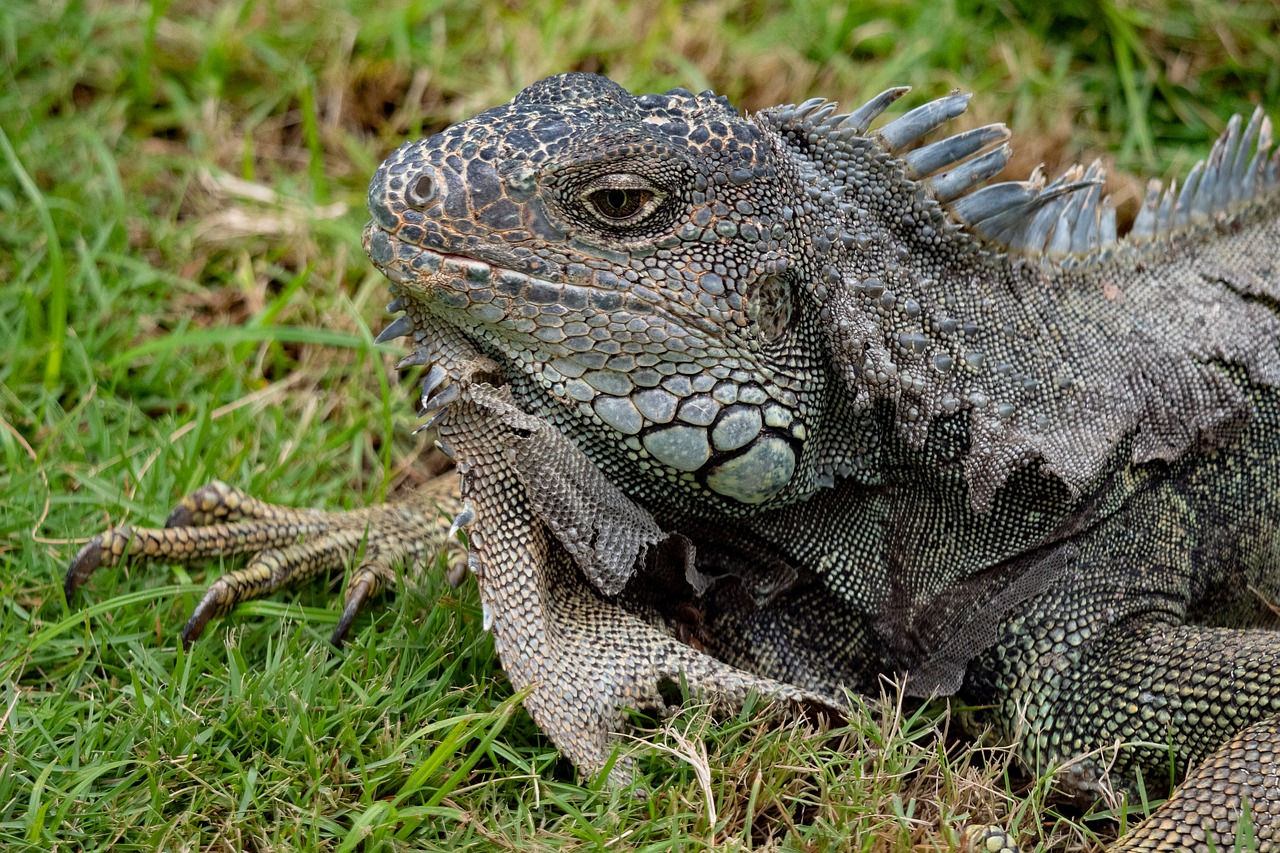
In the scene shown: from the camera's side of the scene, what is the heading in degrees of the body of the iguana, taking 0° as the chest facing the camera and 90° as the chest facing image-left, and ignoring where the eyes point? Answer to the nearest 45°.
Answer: approximately 90°
